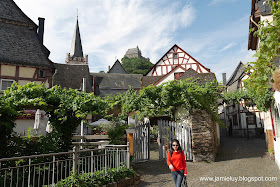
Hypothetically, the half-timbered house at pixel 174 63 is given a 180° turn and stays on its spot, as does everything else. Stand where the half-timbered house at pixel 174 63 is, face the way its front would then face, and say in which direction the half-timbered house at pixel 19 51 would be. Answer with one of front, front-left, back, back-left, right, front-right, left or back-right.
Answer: back-left

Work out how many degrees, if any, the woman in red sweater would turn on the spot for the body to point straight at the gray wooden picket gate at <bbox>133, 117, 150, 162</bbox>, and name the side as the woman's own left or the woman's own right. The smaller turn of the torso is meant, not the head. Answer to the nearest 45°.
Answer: approximately 180°

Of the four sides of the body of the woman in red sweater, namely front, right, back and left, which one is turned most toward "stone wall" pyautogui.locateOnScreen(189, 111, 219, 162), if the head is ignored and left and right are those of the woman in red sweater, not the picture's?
back

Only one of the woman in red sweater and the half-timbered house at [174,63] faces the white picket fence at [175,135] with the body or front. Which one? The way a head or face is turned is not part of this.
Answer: the half-timbered house

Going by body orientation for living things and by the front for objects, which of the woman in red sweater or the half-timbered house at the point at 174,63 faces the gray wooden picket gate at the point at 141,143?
the half-timbered house

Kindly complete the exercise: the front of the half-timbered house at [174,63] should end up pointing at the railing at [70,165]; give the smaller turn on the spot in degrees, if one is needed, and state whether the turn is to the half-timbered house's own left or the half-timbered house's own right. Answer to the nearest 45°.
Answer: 0° — it already faces it

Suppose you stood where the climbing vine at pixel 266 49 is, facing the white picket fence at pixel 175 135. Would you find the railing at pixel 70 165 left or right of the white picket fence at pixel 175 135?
left

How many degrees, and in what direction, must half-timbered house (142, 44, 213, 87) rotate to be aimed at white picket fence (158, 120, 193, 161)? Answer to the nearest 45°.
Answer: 0° — it already faces it

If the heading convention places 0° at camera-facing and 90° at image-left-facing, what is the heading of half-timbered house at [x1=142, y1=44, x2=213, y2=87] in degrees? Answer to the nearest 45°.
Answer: approximately 0°

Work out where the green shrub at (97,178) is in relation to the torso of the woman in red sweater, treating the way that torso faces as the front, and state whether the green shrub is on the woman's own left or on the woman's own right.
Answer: on the woman's own right

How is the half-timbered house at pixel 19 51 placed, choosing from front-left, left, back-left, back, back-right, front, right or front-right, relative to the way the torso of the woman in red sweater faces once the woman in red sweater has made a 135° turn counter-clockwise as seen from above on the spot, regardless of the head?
left

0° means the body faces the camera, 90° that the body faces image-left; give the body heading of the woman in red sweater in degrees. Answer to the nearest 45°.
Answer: approximately 0°

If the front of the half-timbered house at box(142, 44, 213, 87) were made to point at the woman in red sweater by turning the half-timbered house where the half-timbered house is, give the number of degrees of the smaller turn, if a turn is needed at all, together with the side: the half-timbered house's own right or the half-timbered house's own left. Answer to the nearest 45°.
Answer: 0° — it already faces them

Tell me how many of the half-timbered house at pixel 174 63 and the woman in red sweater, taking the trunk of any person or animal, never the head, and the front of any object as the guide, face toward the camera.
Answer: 2
